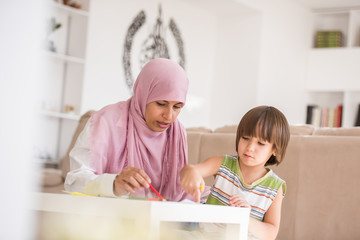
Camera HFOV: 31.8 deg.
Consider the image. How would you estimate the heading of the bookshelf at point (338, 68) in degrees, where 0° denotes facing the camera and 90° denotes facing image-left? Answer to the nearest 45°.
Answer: approximately 0°

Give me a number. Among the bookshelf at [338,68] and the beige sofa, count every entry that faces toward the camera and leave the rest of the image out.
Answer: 2

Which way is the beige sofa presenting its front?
toward the camera

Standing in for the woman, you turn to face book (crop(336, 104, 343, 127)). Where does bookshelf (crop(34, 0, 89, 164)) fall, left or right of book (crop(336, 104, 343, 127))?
left

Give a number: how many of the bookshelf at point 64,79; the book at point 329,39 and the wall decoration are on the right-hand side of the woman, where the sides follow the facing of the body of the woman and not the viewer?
0

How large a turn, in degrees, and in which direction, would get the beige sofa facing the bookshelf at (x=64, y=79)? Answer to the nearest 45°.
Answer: approximately 135° to its right

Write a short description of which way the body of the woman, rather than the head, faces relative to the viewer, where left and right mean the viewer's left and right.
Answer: facing the viewer and to the right of the viewer

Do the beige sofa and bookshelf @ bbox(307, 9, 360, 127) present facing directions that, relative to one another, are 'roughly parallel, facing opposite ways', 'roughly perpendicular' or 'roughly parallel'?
roughly parallel

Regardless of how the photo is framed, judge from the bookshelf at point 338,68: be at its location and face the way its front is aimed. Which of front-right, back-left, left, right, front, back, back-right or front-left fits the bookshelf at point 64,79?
front-right

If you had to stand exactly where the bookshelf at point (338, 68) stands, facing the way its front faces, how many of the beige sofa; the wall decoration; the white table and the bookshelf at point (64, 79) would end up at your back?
0

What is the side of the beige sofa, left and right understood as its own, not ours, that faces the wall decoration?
back

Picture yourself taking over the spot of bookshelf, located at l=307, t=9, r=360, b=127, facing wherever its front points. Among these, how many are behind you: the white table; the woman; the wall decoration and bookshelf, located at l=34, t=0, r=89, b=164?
0

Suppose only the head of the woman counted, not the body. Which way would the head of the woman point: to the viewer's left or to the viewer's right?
to the viewer's right

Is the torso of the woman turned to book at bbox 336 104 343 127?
no
